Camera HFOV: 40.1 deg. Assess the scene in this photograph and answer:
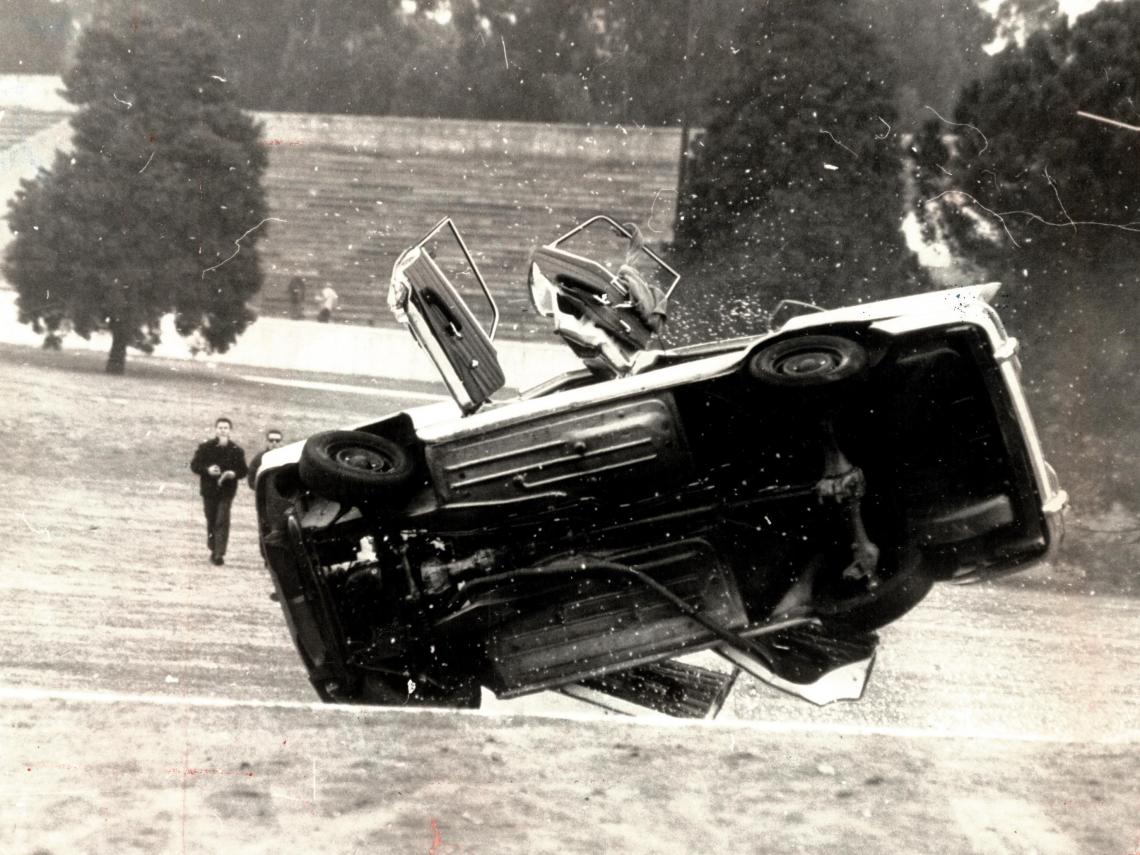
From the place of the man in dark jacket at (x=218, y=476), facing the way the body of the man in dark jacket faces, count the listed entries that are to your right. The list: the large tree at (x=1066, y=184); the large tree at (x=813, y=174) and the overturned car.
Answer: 0

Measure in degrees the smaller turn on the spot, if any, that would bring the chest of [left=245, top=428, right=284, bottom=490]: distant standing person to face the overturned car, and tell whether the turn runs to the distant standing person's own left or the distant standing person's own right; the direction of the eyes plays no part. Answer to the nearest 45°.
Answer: approximately 45° to the distant standing person's own left

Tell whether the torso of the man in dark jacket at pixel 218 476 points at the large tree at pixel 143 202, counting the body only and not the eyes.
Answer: no

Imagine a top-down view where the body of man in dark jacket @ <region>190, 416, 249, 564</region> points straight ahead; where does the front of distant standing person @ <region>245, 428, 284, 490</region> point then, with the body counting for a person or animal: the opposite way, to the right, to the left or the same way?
the same way

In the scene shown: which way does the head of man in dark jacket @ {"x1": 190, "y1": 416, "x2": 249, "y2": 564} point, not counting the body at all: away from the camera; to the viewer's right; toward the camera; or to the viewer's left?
toward the camera

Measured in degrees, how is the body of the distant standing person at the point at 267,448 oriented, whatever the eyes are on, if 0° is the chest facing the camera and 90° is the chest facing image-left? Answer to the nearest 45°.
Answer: approximately 0°

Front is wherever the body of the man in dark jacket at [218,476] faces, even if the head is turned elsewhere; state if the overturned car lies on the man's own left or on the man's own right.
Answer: on the man's own left

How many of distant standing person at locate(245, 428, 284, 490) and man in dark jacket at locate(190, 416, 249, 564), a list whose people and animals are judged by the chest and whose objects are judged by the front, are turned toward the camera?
2

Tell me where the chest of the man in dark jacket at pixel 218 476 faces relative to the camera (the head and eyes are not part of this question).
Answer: toward the camera
